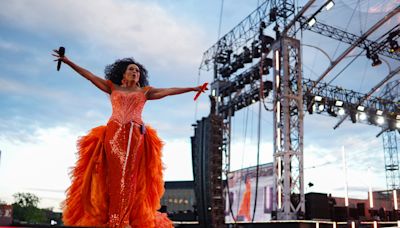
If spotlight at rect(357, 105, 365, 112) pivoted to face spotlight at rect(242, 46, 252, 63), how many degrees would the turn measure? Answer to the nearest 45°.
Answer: approximately 45° to its right

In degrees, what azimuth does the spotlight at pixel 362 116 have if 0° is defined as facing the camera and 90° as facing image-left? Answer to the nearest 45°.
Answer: approximately 0°

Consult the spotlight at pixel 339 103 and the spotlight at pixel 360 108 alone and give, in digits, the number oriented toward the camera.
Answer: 2

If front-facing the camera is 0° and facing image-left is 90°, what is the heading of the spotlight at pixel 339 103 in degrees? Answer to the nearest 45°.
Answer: approximately 0°

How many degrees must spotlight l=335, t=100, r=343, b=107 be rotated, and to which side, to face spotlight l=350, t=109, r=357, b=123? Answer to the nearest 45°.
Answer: approximately 135° to its left
